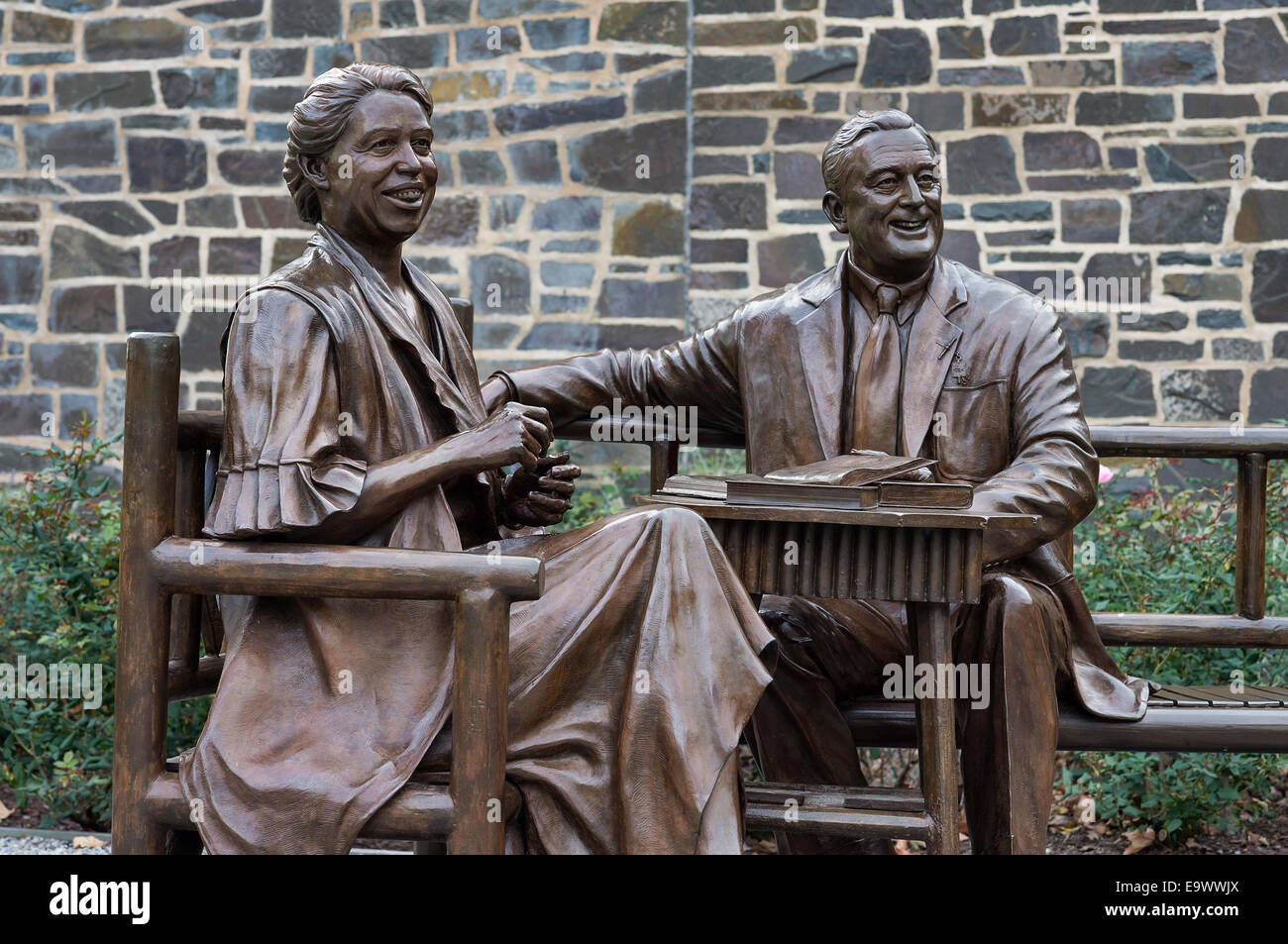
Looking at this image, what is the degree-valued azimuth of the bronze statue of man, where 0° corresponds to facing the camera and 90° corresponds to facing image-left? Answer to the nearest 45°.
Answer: approximately 0°

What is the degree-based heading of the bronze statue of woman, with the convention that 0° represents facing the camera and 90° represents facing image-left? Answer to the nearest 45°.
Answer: approximately 315°

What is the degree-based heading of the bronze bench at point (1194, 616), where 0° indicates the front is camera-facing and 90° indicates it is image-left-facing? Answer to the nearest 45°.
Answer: approximately 0°

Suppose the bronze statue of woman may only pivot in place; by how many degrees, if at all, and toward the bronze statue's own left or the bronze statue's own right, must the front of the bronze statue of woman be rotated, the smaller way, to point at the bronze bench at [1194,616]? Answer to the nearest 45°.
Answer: approximately 90° to the bronze statue's own left

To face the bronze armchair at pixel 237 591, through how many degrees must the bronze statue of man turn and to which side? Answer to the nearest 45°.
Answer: approximately 45° to its right

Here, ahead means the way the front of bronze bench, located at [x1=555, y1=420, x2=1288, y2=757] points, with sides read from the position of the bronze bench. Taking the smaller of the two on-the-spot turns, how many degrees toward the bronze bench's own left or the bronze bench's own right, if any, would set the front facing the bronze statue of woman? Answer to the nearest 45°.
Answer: approximately 45° to the bronze bench's own right

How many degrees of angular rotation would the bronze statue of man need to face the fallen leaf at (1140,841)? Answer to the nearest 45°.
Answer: approximately 135° to its left

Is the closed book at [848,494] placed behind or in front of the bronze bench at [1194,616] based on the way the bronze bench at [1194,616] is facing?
in front
